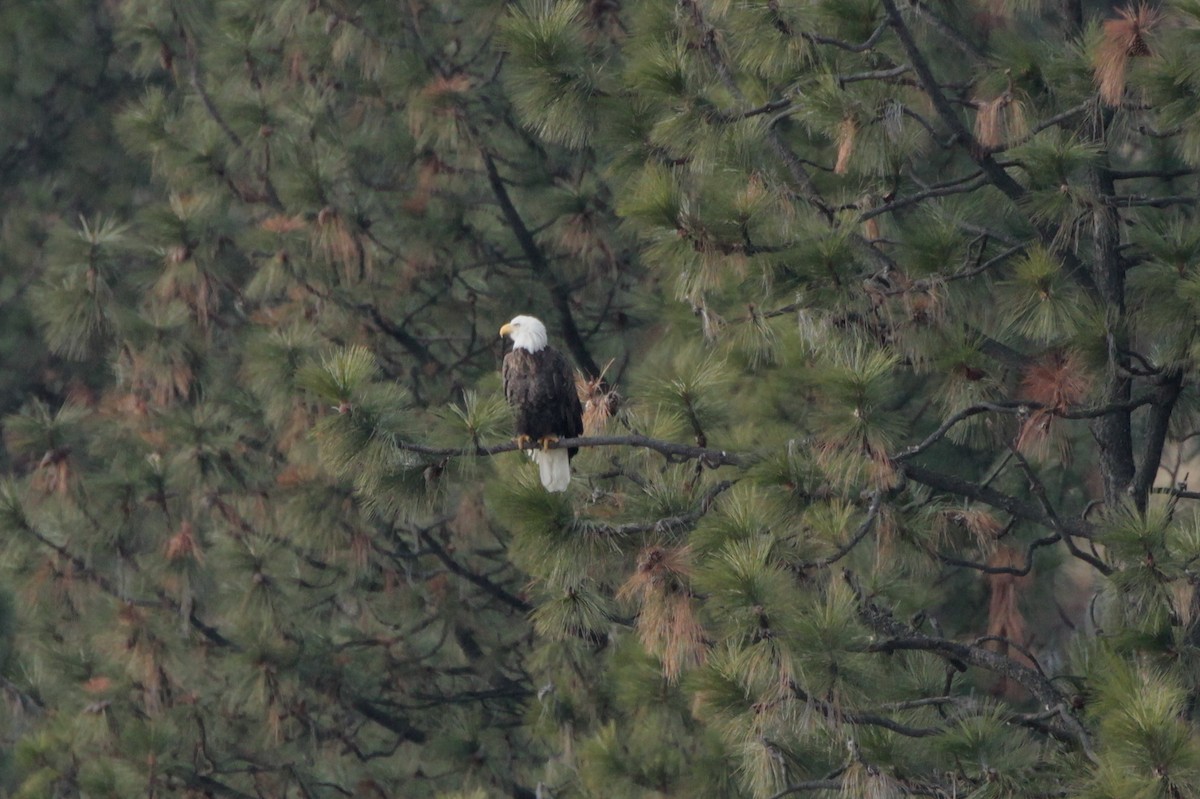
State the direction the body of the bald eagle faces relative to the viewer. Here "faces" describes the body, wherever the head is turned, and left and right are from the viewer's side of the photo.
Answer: facing the viewer and to the left of the viewer
